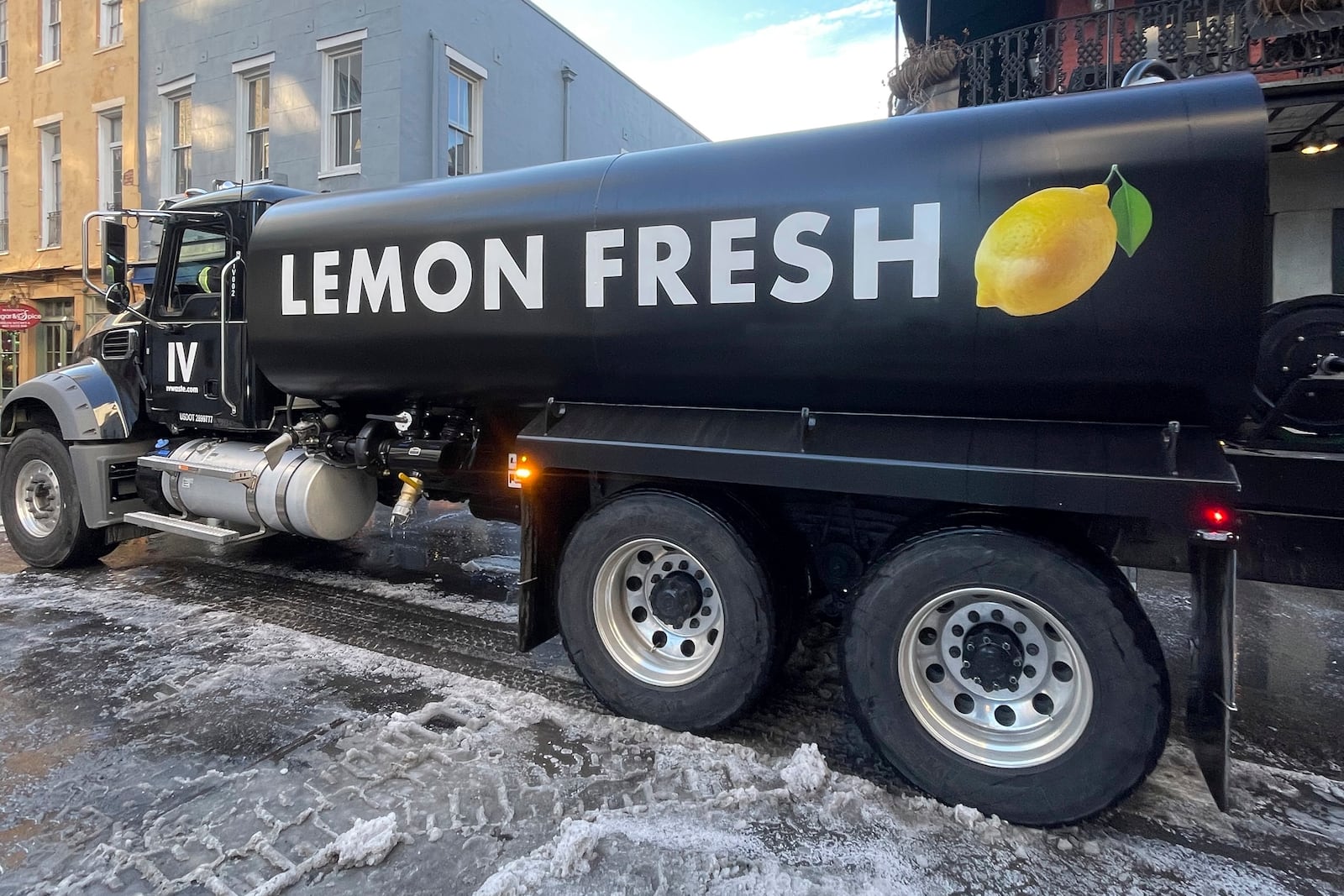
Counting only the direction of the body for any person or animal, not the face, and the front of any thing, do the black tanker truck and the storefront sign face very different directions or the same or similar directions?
very different directions

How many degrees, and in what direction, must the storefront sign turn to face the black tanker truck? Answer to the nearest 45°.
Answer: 0° — it already faces it

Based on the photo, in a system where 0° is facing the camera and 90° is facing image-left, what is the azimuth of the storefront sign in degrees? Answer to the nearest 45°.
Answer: approximately 0°

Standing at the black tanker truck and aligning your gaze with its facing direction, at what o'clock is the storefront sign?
The storefront sign is roughly at 12 o'clock from the black tanker truck.

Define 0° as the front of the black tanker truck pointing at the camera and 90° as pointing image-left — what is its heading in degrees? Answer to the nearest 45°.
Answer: approximately 135°

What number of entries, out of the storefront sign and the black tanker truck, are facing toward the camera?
1
